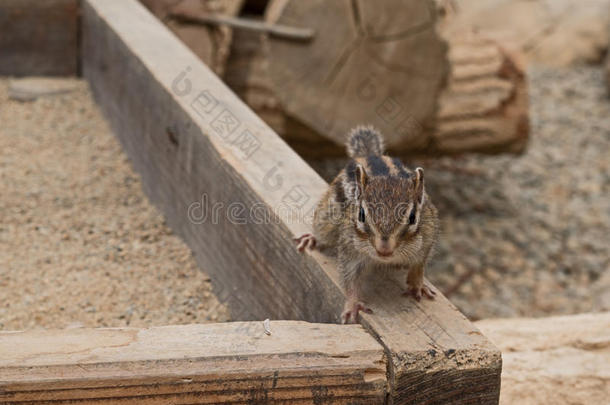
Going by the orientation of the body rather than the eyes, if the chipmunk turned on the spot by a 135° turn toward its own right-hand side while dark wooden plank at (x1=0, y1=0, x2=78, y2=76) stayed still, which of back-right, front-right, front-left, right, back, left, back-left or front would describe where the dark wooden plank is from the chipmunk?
front

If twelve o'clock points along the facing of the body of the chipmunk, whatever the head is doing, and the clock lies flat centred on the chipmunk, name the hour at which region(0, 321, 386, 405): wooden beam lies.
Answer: The wooden beam is roughly at 1 o'clock from the chipmunk.

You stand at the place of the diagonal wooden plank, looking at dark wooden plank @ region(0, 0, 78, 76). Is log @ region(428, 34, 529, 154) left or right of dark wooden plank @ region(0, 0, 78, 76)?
right

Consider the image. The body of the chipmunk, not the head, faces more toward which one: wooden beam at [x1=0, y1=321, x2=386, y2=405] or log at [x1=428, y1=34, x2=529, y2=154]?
the wooden beam

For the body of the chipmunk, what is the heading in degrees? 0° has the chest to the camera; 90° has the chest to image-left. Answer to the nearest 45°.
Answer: approximately 0°

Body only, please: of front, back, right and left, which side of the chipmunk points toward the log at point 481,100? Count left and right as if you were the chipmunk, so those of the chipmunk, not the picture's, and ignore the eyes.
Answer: back
